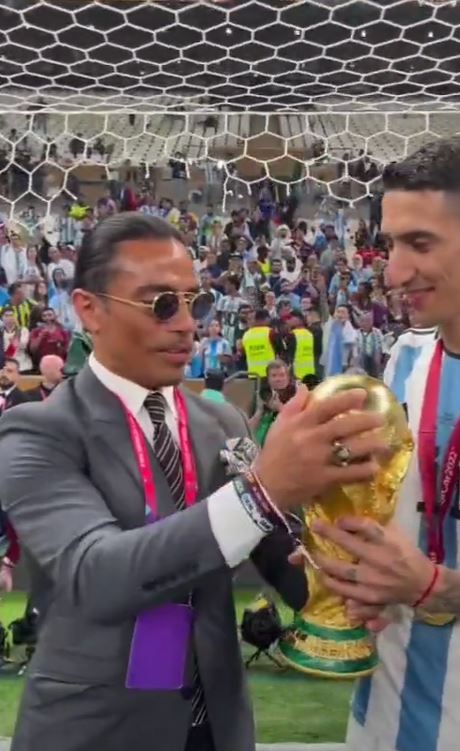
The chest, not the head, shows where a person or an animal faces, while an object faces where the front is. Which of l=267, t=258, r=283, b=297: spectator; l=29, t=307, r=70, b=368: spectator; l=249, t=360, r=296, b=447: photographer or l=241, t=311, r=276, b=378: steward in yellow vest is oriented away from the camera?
the steward in yellow vest

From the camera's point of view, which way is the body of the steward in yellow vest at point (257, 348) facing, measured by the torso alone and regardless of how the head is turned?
away from the camera

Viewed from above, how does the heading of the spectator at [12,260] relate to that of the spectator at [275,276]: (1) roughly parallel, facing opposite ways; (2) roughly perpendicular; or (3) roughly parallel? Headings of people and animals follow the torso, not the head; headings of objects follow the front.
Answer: roughly parallel

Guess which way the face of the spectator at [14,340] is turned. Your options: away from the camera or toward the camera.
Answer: toward the camera

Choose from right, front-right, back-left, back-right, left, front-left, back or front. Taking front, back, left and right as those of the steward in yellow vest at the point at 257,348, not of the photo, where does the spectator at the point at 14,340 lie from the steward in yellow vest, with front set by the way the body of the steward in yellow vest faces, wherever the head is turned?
left

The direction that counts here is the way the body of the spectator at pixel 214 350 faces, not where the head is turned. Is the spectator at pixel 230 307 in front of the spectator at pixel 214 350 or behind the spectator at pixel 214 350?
behind

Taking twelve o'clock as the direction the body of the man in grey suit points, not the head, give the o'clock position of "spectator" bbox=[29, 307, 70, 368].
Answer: The spectator is roughly at 7 o'clock from the man in grey suit.

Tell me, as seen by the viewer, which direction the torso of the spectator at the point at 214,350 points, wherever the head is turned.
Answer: toward the camera

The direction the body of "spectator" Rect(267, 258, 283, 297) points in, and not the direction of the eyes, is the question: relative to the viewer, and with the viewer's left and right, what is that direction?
facing the viewer

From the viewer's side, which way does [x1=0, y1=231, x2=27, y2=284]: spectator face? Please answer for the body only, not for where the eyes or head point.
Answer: toward the camera

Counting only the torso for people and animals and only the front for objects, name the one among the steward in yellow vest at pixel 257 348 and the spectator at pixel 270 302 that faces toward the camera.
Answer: the spectator

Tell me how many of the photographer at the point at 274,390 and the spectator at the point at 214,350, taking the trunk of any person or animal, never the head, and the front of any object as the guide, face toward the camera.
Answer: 2

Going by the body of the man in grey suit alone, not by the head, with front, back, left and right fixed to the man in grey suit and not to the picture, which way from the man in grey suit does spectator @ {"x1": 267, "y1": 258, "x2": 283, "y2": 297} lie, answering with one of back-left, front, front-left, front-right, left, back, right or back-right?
back-left

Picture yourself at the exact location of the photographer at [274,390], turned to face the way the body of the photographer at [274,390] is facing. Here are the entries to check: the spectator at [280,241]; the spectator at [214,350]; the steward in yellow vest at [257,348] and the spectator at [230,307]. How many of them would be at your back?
4
